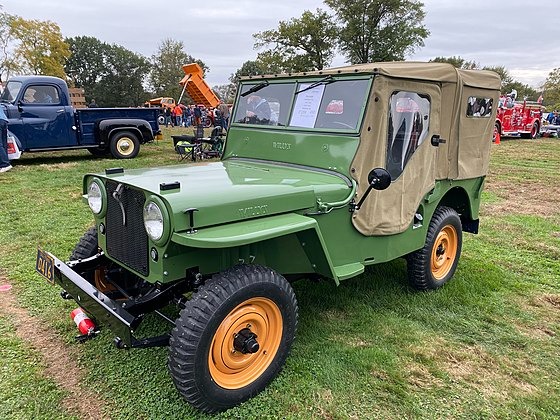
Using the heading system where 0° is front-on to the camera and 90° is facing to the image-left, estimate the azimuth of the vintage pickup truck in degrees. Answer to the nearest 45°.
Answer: approximately 90°

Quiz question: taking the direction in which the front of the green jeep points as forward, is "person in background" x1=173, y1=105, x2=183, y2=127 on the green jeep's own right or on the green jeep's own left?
on the green jeep's own right

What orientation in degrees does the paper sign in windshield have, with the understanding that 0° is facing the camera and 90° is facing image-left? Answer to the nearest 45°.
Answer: approximately 45°

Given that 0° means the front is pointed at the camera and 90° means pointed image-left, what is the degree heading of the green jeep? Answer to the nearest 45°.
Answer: approximately 45°

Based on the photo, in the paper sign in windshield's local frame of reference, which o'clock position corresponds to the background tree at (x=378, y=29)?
The background tree is roughly at 5 o'clock from the paper sign in windshield.

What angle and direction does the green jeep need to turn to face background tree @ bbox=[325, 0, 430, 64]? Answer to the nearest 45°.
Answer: approximately 135° to its right

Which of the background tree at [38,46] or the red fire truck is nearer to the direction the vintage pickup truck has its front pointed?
the background tree

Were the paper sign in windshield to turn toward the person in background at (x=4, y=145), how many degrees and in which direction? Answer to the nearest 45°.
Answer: approximately 90° to its right
